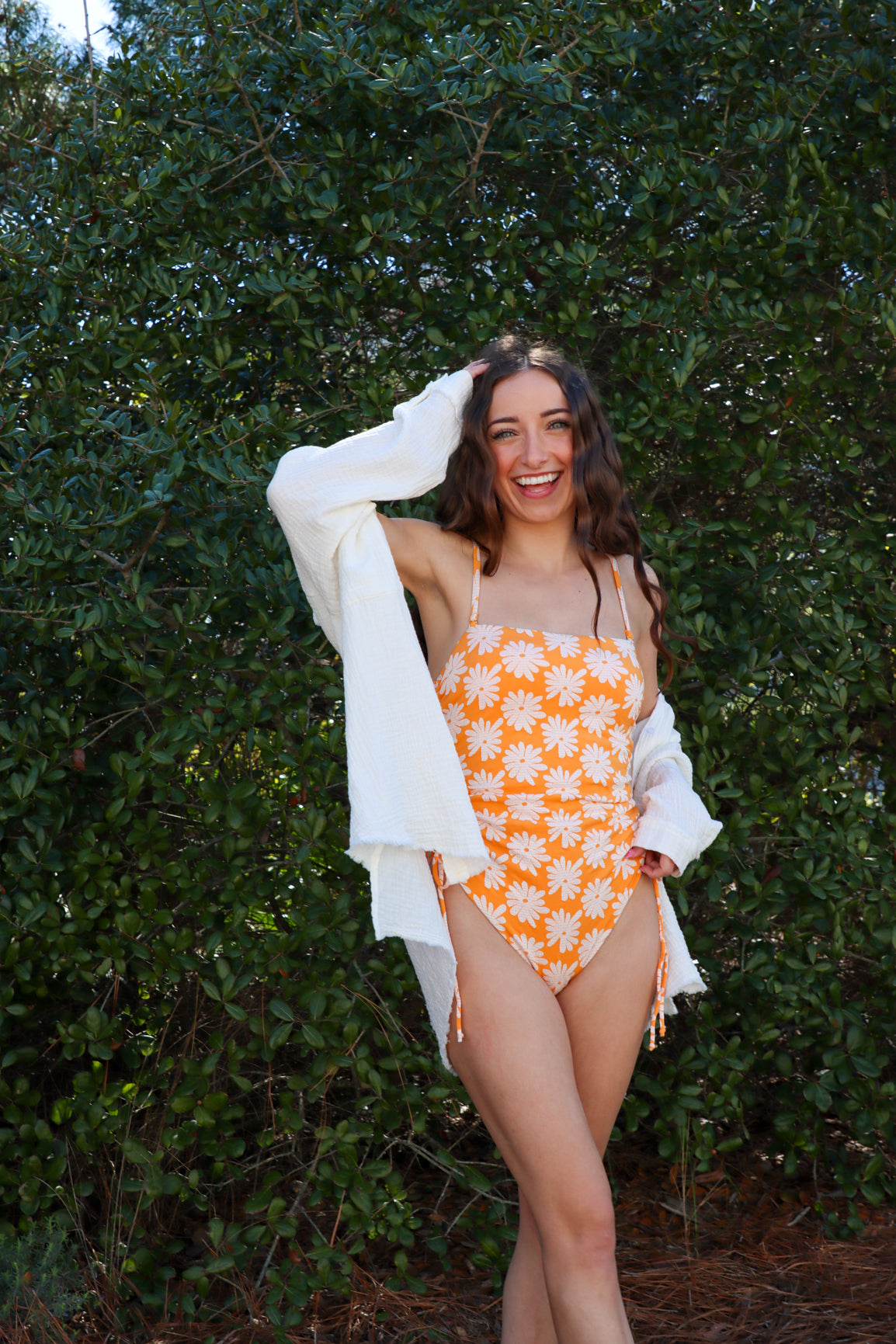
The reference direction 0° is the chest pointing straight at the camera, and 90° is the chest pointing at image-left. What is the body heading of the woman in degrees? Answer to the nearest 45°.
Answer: approximately 0°
